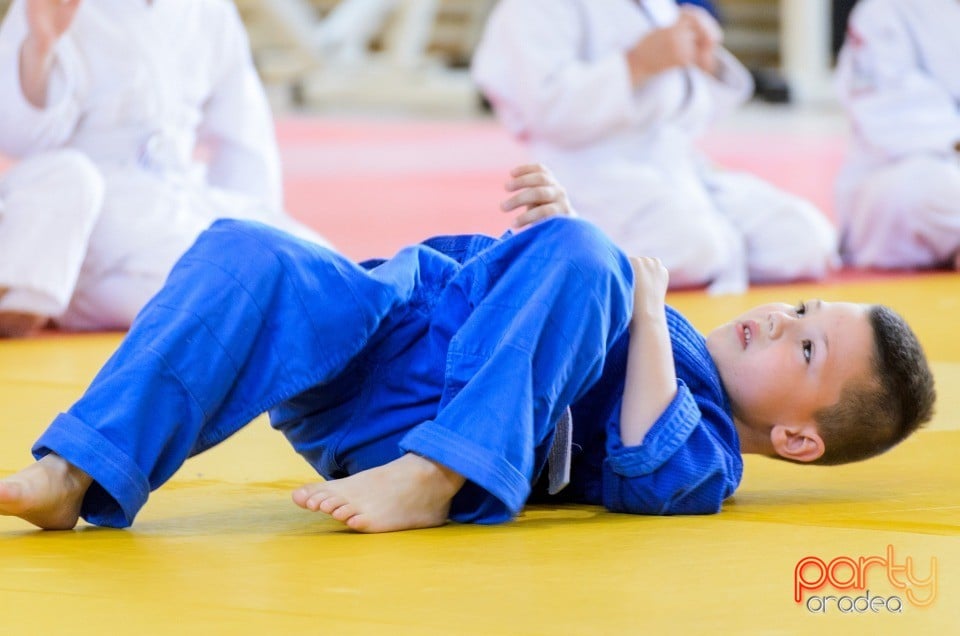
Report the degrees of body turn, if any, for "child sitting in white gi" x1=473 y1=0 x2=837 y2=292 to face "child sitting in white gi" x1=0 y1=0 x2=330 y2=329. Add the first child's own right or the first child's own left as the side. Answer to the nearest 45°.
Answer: approximately 90° to the first child's own right

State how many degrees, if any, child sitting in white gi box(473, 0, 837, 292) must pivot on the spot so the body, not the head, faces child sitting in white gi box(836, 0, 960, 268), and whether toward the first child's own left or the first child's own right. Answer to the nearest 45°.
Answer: approximately 90° to the first child's own left

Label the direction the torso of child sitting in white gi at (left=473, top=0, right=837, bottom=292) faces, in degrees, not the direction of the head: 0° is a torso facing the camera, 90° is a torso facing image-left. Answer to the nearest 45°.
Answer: approximately 315°
